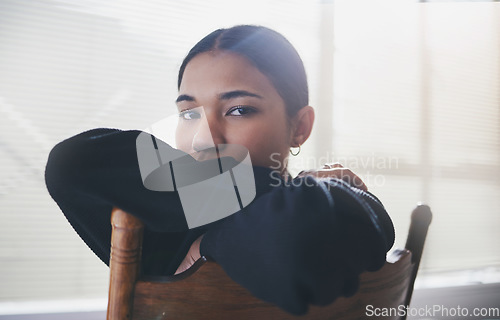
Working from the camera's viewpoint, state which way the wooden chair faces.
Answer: facing away from the viewer and to the left of the viewer
